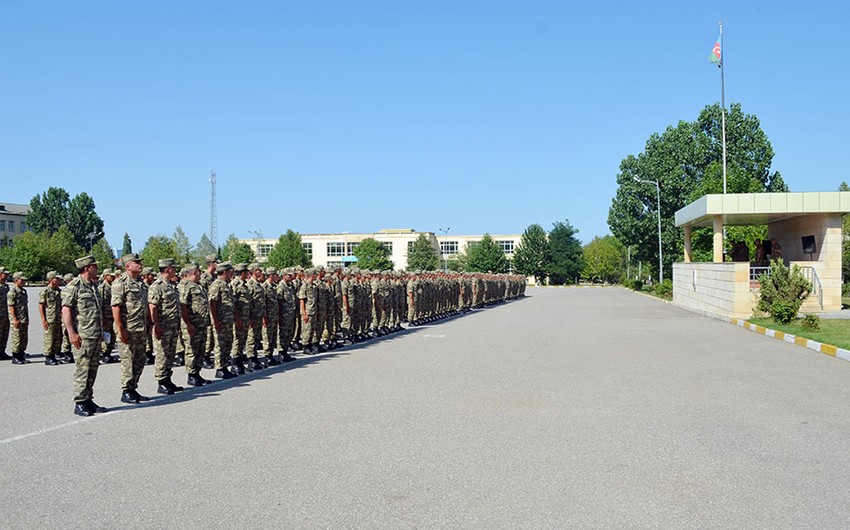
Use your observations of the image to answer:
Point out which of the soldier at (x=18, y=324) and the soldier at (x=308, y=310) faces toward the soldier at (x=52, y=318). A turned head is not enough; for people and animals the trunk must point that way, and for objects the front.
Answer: the soldier at (x=18, y=324)

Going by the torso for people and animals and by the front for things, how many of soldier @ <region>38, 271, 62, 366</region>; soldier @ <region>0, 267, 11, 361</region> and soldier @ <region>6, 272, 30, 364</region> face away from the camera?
0

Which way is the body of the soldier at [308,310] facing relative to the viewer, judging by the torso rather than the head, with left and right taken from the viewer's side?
facing the viewer and to the right of the viewer

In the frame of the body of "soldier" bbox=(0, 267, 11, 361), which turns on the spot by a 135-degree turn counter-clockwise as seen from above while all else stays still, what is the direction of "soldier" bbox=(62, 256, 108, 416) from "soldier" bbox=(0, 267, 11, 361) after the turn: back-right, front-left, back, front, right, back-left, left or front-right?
back

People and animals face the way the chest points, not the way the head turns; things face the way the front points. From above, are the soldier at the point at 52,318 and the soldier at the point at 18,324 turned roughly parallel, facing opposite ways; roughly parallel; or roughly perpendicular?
roughly parallel

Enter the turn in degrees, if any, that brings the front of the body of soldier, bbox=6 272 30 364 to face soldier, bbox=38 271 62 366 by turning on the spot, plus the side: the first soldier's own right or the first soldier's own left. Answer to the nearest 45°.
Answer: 0° — they already face them

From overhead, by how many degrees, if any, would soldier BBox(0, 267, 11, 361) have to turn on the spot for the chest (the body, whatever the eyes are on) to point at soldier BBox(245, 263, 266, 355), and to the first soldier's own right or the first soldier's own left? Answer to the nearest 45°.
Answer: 0° — they already face them

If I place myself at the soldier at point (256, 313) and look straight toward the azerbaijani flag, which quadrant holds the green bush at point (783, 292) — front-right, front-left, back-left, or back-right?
front-right

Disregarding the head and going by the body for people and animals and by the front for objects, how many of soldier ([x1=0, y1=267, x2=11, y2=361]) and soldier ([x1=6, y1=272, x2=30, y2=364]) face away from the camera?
0

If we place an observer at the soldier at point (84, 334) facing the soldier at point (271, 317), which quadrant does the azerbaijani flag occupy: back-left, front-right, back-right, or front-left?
front-right
